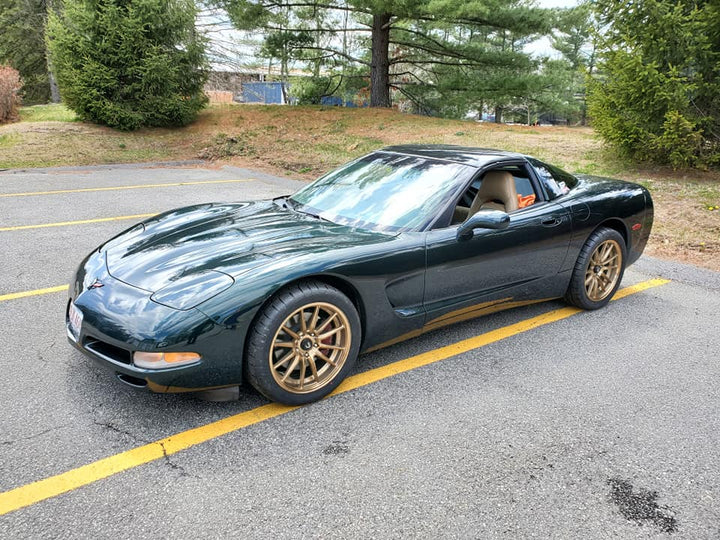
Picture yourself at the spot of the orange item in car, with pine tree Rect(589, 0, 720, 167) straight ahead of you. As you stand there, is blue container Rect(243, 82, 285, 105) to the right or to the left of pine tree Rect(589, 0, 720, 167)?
left

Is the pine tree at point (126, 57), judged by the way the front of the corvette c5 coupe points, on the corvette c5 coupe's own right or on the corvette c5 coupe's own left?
on the corvette c5 coupe's own right

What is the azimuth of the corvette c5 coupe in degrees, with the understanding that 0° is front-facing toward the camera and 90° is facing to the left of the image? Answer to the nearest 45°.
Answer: approximately 45°

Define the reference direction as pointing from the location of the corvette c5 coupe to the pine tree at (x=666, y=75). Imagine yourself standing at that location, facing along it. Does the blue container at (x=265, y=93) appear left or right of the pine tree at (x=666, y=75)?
left

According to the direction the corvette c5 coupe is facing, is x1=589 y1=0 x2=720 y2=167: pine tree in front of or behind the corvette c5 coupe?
behind

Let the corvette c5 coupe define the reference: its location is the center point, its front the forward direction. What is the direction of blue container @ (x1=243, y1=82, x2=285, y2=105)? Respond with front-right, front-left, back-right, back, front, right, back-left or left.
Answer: back-right
